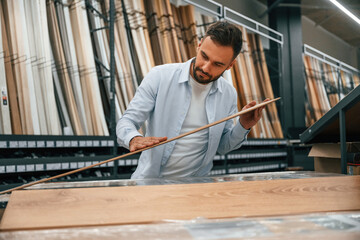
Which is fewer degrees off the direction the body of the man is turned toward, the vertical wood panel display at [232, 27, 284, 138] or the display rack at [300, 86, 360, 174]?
the display rack

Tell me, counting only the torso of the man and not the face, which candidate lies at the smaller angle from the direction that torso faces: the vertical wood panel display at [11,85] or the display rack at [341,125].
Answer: the display rack

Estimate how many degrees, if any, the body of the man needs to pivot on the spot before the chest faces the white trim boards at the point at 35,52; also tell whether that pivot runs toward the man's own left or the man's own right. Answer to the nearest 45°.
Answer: approximately 135° to the man's own right

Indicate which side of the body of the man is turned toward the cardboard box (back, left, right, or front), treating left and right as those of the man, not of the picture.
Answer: left

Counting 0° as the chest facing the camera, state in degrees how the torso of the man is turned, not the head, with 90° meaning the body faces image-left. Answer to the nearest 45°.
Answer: approximately 0°

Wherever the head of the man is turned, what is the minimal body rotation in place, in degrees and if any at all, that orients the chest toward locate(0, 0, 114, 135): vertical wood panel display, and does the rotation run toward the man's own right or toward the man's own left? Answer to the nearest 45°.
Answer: approximately 135° to the man's own right

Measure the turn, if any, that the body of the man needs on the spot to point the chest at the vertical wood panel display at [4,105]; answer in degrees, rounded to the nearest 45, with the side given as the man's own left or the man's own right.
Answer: approximately 135° to the man's own right

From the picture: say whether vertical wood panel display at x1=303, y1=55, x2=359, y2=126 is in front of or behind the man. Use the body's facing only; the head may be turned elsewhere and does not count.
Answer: behind

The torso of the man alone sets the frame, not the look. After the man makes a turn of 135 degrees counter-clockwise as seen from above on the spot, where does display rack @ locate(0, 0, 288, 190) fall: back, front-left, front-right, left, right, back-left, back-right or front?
left

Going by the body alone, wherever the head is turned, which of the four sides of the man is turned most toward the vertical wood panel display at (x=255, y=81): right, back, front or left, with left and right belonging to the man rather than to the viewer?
back

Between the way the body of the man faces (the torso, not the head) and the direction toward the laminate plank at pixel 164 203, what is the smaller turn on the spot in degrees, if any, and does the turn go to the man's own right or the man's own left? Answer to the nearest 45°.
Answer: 0° — they already face it
